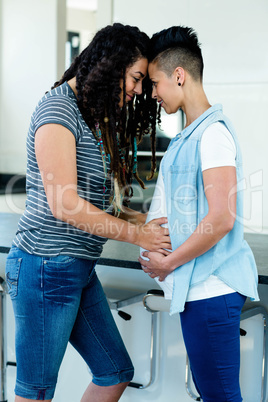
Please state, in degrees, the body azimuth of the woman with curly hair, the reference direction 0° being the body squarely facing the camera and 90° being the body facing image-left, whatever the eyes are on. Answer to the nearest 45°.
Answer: approximately 270°

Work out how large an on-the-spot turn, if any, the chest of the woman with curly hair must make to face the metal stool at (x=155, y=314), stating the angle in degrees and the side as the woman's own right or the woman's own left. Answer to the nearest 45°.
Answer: approximately 45° to the woman's own left
